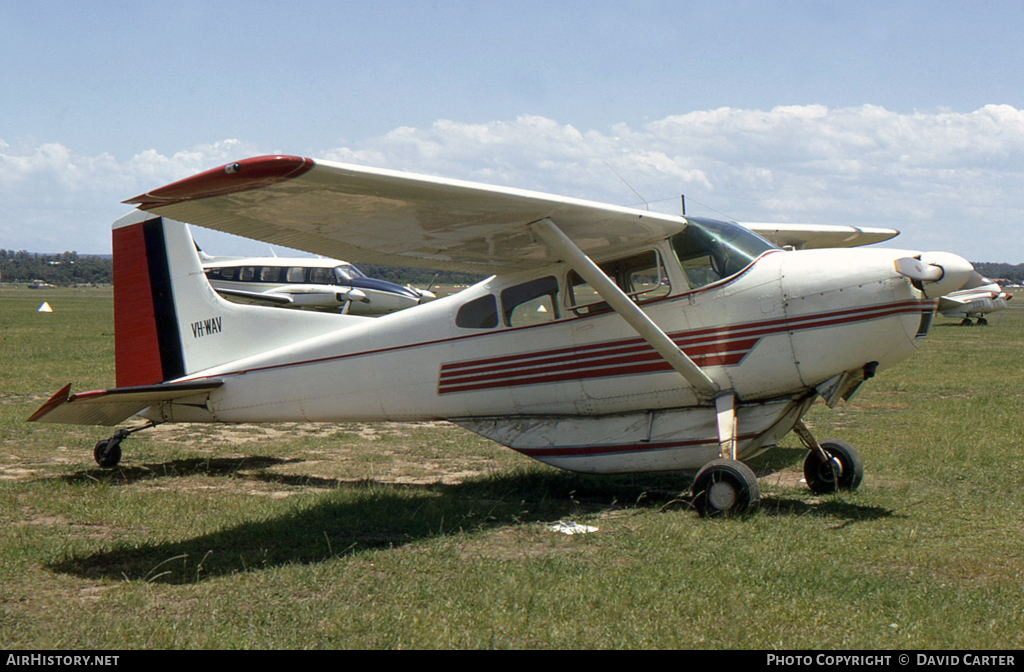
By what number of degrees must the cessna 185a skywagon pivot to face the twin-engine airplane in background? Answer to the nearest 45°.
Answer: approximately 135° to its left

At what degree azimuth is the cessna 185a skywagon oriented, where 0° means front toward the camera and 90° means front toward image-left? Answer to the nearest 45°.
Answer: approximately 315°

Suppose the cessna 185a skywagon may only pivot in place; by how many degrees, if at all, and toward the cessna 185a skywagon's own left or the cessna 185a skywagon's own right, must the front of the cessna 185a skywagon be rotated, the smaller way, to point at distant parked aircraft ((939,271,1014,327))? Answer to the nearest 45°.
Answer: approximately 90° to the cessna 185a skywagon's own left

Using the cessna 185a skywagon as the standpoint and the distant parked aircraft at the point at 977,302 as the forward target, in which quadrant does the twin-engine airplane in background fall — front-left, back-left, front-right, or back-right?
front-left

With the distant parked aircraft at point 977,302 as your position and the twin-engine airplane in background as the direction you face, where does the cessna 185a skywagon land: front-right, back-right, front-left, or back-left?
front-left

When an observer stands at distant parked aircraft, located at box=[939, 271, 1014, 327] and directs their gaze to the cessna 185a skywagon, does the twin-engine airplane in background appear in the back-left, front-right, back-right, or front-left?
front-right

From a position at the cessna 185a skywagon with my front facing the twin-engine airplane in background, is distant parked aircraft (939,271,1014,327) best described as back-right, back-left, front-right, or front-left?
front-right
